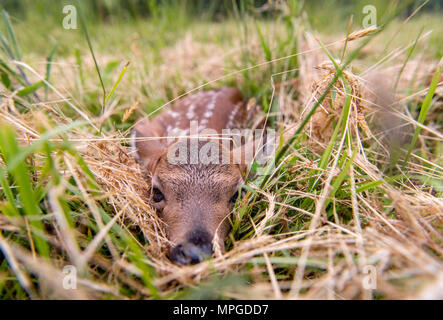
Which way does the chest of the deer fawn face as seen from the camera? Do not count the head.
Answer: toward the camera
